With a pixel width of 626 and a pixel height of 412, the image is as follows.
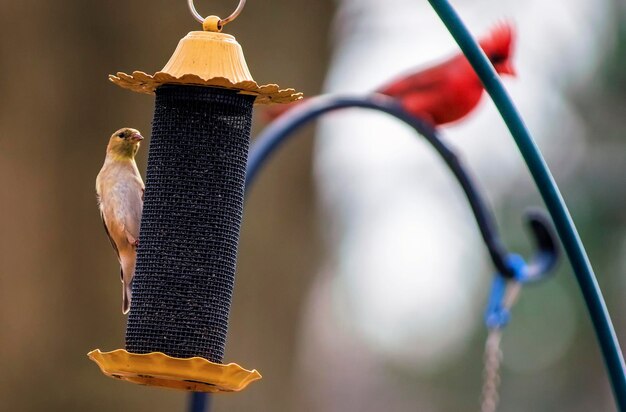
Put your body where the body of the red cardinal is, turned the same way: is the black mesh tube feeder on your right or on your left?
on your right

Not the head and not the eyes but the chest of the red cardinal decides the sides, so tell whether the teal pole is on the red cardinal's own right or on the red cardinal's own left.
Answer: on the red cardinal's own right

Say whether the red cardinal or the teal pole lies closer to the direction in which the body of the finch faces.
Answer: the teal pole

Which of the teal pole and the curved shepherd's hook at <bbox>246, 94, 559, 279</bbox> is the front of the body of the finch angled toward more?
the teal pole

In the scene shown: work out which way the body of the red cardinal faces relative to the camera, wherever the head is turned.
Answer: to the viewer's right

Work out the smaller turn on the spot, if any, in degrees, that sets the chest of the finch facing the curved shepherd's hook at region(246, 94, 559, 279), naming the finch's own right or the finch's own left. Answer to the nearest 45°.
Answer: approximately 45° to the finch's own left
